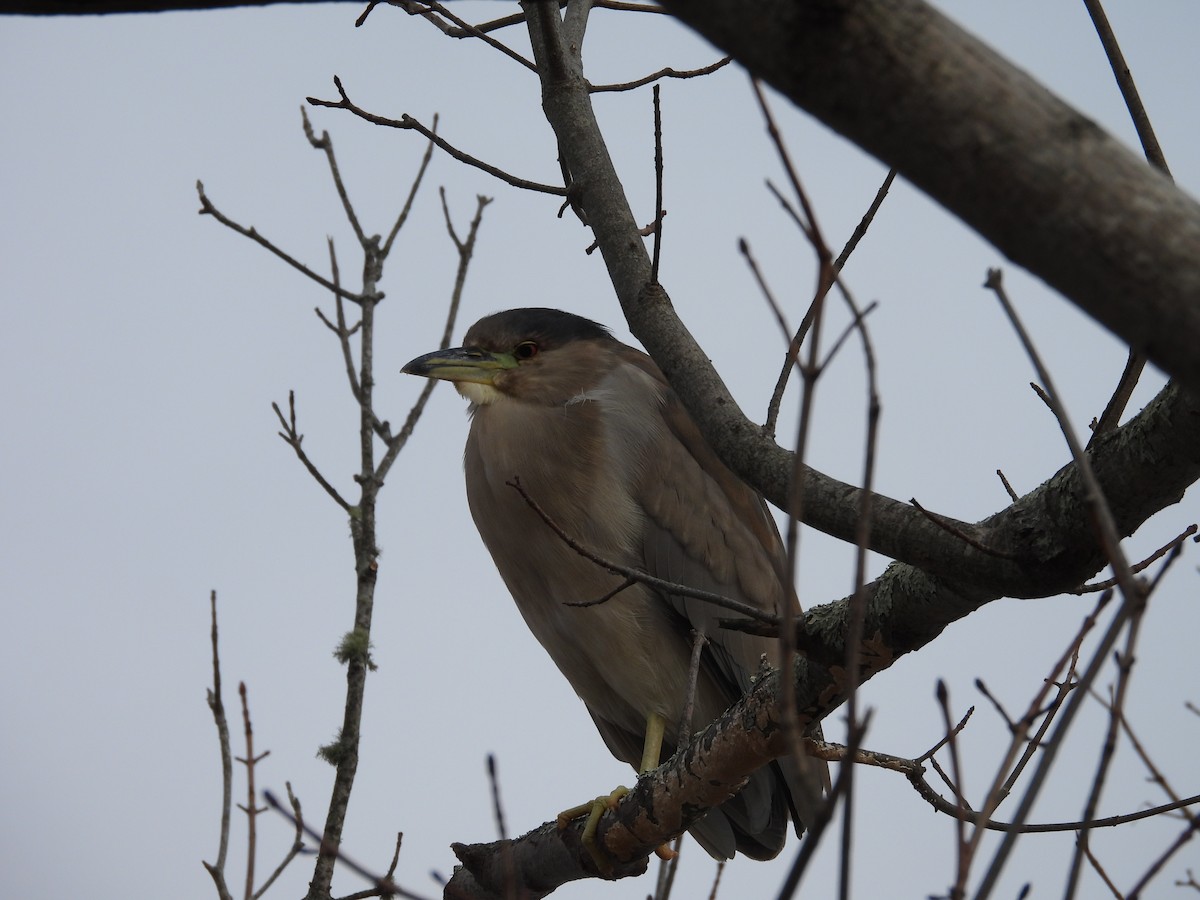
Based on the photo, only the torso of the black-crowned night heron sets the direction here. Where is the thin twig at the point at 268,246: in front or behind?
in front

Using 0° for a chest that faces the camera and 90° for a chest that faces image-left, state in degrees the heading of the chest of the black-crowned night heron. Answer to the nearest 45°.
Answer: approximately 45°

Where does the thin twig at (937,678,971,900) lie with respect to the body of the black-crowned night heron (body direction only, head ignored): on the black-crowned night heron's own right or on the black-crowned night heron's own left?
on the black-crowned night heron's own left
